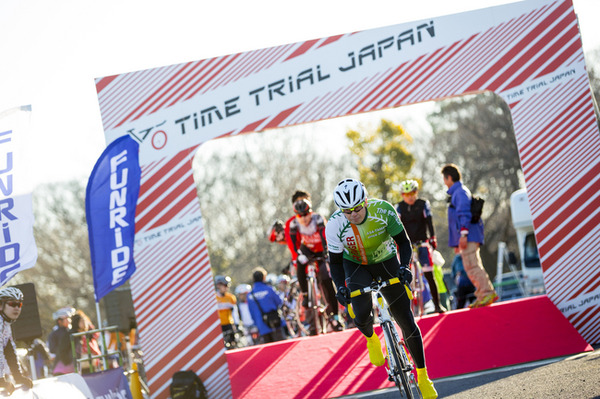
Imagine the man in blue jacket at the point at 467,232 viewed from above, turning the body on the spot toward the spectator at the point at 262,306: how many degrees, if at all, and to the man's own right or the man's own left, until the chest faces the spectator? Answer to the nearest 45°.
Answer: approximately 45° to the man's own right

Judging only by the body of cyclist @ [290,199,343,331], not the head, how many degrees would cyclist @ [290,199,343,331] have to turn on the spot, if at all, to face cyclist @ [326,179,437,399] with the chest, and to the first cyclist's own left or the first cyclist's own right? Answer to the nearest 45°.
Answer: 0° — they already face them

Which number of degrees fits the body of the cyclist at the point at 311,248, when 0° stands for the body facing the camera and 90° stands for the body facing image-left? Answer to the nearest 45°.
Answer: approximately 0°

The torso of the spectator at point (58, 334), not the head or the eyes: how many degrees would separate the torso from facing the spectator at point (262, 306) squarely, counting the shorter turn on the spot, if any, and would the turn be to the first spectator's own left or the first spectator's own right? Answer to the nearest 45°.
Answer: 0° — they already face them

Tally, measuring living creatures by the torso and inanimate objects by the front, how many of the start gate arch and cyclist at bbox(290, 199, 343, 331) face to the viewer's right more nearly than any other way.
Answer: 0

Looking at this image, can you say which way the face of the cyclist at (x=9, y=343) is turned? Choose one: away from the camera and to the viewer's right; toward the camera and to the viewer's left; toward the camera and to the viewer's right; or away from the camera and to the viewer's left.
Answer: toward the camera and to the viewer's right

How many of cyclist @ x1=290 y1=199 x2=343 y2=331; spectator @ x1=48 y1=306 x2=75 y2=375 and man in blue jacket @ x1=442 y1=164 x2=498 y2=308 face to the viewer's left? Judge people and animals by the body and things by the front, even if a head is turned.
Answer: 1

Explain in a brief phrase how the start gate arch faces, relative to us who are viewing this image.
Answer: facing the viewer

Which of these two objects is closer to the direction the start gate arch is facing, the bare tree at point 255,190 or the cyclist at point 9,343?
the cyclist

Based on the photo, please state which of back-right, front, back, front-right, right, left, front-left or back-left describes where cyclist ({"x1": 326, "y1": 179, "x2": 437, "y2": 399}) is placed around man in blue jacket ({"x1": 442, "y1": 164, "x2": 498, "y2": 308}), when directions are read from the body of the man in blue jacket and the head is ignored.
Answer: left

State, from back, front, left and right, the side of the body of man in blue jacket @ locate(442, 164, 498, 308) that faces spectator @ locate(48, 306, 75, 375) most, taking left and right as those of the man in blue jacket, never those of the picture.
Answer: front

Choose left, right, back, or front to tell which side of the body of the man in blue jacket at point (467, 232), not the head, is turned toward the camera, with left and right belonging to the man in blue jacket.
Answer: left

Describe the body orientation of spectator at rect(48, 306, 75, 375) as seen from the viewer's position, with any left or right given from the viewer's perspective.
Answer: facing to the right of the viewer
